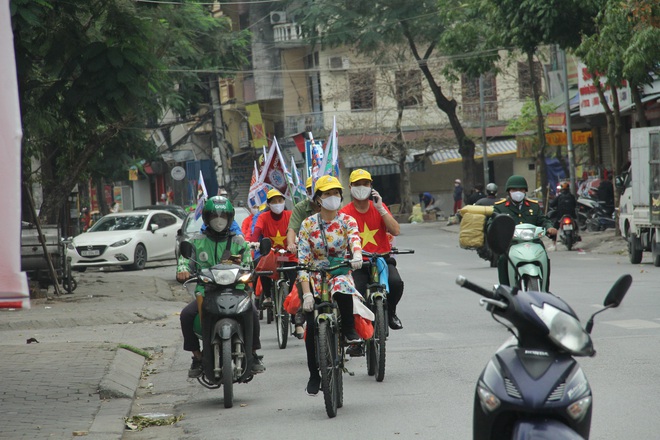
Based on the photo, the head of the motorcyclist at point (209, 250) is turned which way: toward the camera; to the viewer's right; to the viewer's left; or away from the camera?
toward the camera

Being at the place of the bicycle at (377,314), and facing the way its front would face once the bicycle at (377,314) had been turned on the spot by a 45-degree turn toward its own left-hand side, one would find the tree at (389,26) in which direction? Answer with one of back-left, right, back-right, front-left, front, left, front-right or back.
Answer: back-left

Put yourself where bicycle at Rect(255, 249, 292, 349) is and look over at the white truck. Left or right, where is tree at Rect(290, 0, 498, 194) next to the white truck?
left

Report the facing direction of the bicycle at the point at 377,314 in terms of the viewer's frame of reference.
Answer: facing the viewer

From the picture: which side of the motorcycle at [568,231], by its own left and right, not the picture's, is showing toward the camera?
back

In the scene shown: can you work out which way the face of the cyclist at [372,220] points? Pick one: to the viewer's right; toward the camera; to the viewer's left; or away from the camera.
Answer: toward the camera

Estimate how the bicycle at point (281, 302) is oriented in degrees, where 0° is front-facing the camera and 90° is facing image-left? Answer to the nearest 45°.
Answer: approximately 0°

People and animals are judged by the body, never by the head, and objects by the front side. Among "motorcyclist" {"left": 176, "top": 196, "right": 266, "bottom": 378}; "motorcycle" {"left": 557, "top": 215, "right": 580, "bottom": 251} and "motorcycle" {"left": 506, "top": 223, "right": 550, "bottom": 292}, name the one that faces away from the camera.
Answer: "motorcycle" {"left": 557, "top": 215, "right": 580, "bottom": 251}

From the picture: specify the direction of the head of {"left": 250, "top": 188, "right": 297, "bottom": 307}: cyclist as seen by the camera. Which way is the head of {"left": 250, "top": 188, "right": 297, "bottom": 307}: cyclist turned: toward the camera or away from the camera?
toward the camera

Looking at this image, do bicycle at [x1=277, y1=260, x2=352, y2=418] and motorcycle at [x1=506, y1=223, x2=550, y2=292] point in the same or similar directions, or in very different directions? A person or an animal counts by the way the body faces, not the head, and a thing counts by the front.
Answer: same or similar directions

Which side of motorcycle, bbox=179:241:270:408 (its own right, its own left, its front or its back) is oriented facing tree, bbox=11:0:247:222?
back

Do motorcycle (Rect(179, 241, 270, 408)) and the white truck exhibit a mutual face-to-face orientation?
no

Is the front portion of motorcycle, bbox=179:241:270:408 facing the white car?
no

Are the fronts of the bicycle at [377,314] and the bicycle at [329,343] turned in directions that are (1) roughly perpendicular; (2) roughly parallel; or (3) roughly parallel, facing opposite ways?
roughly parallel

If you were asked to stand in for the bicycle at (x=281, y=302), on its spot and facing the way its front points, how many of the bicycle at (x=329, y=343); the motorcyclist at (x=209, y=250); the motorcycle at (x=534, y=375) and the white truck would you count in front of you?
3

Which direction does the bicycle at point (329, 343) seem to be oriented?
toward the camera

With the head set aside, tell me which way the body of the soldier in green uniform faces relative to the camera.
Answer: toward the camera
